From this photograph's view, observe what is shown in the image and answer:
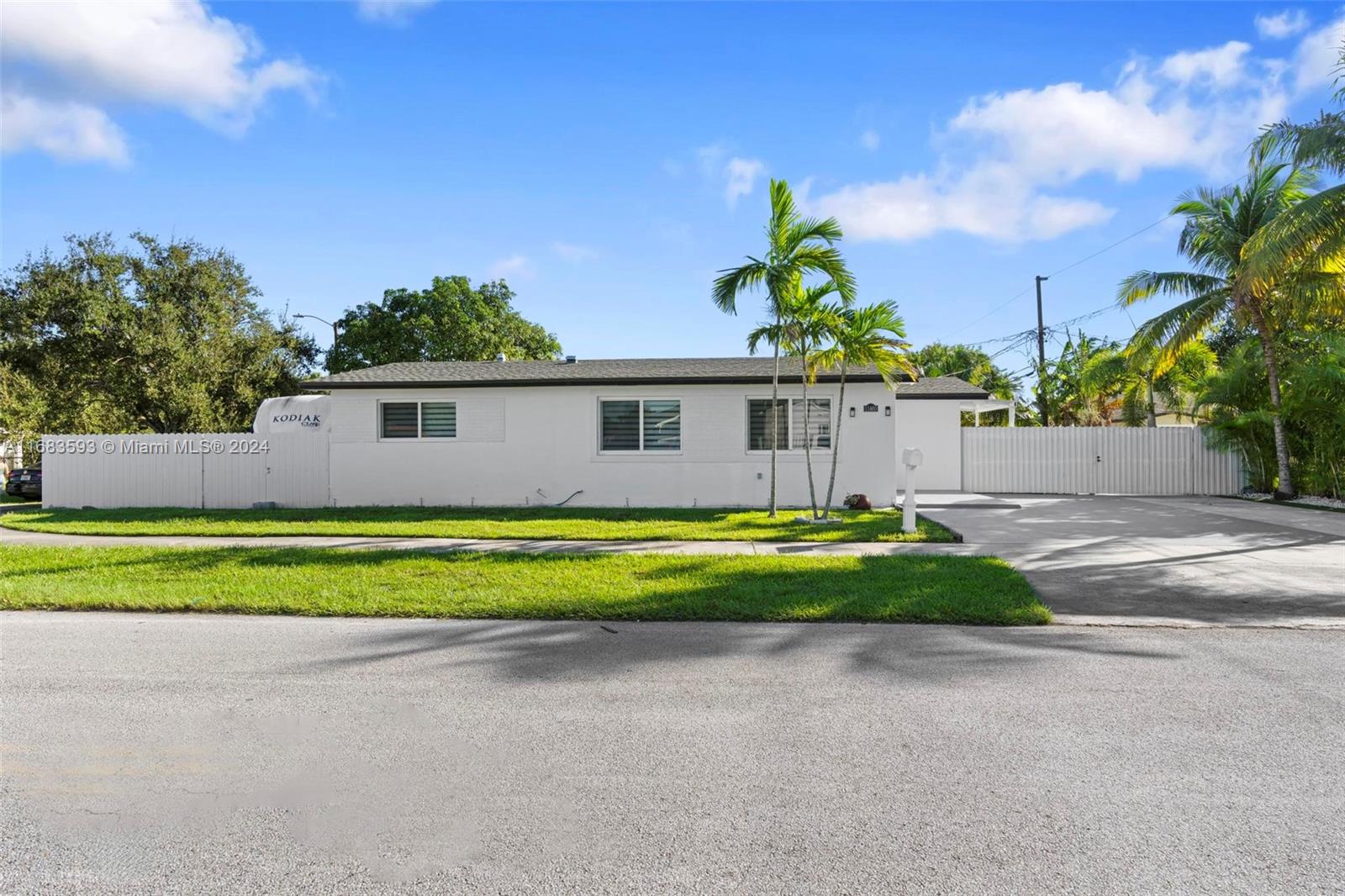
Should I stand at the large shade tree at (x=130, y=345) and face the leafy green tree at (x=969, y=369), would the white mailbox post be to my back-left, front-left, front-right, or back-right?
front-right

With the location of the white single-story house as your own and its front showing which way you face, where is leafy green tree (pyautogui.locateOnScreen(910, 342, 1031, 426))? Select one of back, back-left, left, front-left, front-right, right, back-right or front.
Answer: back-left

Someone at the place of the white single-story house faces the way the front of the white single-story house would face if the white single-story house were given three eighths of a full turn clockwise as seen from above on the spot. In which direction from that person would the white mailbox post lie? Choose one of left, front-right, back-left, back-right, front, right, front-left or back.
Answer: back

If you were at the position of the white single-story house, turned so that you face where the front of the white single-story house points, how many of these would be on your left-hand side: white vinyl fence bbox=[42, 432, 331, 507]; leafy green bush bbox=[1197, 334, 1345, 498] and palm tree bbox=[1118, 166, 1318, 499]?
2

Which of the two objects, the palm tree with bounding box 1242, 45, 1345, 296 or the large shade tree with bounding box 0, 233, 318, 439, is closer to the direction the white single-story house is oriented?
the palm tree

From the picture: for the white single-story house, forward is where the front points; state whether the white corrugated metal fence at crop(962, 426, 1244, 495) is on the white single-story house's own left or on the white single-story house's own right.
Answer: on the white single-story house's own left

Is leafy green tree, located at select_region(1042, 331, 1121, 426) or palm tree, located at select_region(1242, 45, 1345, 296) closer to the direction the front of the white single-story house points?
the palm tree

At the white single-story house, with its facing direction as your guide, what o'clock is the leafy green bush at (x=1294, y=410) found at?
The leafy green bush is roughly at 9 o'clock from the white single-story house.

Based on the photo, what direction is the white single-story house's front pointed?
toward the camera

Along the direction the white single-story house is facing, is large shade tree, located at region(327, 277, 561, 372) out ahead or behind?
behind

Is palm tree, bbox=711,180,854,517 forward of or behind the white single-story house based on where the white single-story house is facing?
forward

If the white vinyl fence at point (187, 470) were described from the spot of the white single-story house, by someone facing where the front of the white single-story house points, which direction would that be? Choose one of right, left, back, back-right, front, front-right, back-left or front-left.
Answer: right

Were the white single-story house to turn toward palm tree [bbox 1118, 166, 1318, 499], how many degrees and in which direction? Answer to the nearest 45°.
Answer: approximately 90° to its left

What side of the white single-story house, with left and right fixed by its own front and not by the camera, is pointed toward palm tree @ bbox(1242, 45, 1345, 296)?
left

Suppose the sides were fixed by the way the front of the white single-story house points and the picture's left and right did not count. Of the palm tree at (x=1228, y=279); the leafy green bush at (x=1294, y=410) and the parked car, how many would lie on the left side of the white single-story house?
2

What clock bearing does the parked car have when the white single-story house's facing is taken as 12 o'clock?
The parked car is roughly at 4 o'clock from the white single-story house.
